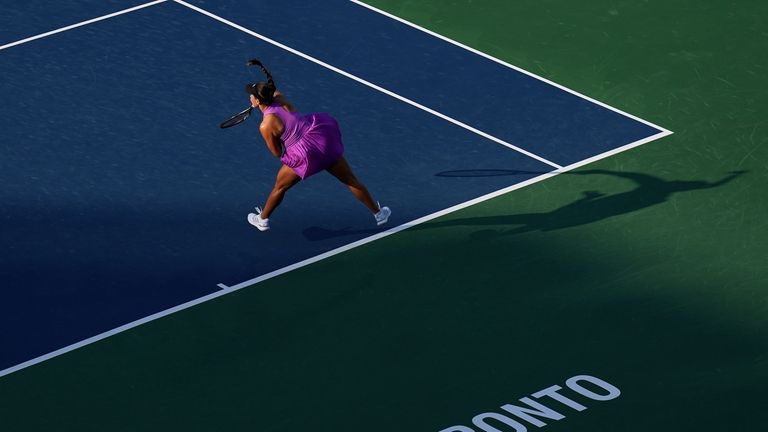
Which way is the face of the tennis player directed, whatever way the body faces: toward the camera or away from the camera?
away from the camera

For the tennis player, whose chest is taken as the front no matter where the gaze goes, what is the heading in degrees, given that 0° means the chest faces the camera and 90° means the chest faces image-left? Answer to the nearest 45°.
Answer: approximately 135°
